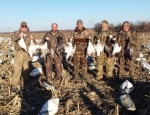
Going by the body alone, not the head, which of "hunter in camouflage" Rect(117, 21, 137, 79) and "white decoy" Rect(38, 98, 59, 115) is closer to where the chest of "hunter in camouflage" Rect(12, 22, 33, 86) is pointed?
the white decoy

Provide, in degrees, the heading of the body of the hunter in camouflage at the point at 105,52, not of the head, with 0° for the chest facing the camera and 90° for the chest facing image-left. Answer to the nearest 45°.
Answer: approximately 0°

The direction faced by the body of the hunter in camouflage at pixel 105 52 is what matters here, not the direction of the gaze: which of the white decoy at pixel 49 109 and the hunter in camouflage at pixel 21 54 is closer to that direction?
the white decoy

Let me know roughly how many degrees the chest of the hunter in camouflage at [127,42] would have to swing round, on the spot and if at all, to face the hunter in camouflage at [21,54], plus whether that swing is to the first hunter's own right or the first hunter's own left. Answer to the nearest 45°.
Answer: approximately 90° to the first hunter's own right

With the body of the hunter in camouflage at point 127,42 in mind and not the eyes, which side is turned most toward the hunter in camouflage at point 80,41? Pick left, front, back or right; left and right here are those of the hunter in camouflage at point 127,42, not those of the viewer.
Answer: right

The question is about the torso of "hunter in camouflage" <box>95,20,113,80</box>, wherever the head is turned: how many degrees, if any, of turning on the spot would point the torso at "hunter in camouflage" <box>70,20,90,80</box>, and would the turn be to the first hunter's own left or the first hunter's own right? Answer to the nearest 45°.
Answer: approximately 90° to the first hunter's own right

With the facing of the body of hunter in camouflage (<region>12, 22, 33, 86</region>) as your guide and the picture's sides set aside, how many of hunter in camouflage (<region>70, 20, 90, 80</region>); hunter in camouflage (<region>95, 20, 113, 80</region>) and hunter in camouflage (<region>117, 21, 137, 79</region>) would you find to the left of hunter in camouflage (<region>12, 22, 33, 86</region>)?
3

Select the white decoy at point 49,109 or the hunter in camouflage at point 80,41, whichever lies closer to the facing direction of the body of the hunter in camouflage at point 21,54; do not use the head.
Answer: the white decoy
